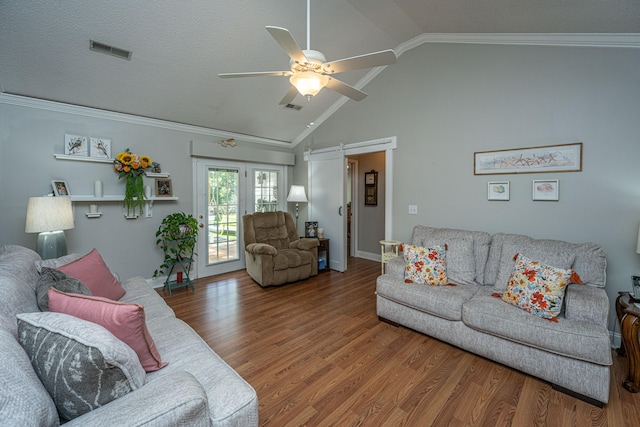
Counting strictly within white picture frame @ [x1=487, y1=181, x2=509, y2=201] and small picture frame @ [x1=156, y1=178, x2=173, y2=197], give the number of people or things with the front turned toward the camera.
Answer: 2

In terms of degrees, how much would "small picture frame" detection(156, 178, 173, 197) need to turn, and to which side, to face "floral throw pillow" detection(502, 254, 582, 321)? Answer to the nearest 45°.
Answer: approximately 45° to its left

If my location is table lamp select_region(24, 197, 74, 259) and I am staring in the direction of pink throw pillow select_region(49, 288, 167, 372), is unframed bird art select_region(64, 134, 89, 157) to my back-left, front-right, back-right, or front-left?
back-left

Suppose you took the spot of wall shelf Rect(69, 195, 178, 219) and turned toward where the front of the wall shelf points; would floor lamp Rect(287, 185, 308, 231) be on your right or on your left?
on your left

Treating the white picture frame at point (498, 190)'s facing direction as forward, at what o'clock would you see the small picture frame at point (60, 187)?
The small picture frame is roughly at 2 o'clock from the white picture frame.
